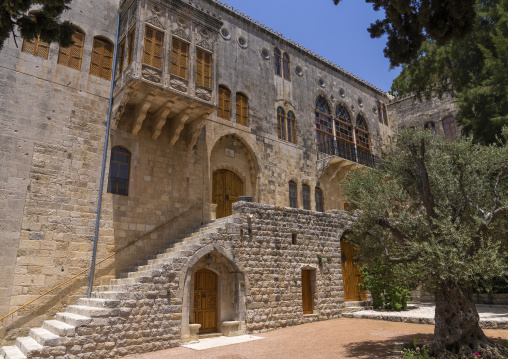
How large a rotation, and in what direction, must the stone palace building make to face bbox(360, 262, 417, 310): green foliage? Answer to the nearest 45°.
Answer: approximately 45° to its left

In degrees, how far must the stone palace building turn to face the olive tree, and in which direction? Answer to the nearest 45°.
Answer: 0° — it already faces it

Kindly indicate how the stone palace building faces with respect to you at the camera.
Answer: facing the viewer and to the right of the viewer
